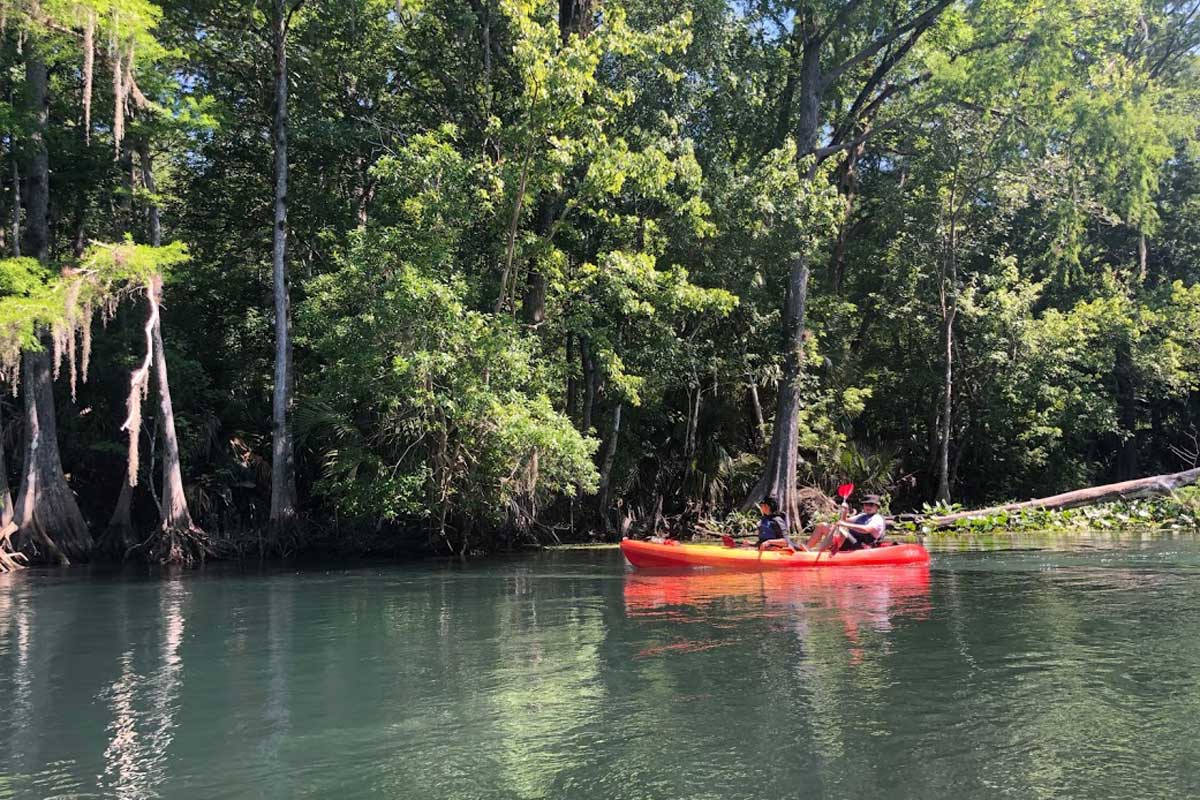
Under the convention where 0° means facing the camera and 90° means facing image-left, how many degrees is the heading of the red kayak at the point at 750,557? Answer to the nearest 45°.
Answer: approximately 90°

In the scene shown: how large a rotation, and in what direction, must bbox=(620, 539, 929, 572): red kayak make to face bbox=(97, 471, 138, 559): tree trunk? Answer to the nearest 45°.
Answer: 0° — it already faces it

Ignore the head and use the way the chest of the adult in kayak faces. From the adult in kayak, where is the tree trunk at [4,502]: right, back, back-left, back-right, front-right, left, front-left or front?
front

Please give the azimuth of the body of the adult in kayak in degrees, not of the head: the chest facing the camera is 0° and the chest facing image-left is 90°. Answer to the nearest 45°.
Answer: approximately 90°

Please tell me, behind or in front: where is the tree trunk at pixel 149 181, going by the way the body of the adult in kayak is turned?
in front

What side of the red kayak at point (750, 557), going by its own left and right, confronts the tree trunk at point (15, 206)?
front

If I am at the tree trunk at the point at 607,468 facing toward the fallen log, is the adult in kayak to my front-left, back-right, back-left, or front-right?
front-right

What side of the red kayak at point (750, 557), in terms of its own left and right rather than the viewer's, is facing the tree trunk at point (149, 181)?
front

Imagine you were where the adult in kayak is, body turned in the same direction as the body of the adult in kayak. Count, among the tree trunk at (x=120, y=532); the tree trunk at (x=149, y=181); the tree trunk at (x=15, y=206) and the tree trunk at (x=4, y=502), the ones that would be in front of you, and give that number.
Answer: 4

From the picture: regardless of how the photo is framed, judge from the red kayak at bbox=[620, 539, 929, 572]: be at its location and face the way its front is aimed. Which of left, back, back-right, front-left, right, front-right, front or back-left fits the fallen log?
back-right

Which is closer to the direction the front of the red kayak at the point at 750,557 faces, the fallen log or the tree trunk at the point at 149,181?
the tree trunk

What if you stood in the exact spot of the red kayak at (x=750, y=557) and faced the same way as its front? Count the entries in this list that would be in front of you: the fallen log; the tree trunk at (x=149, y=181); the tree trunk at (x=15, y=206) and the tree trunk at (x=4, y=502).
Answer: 3

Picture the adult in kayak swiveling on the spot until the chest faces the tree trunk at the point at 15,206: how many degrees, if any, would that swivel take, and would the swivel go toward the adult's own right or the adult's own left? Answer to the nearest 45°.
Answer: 0° — they already face it
